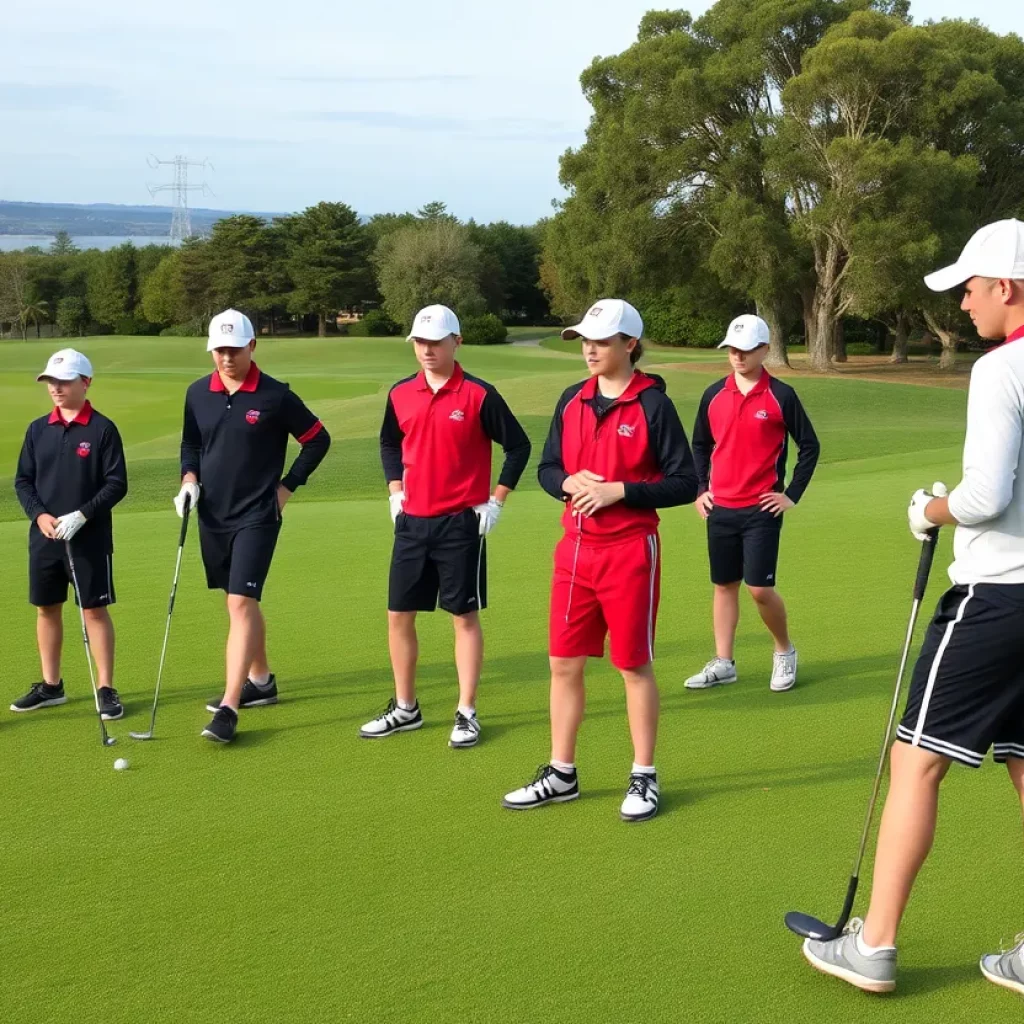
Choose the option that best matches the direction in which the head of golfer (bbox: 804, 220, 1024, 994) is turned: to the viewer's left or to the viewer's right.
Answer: to the viewer's left

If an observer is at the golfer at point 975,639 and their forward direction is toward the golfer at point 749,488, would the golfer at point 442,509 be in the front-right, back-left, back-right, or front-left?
front-left

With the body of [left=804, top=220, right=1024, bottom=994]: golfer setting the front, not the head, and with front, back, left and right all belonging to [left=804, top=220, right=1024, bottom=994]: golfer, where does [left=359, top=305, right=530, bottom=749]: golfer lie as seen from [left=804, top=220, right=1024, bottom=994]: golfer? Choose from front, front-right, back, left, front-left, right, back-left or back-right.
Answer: front-right

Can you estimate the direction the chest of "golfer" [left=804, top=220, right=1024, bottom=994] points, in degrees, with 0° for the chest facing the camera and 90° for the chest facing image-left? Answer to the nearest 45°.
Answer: approximately 90°

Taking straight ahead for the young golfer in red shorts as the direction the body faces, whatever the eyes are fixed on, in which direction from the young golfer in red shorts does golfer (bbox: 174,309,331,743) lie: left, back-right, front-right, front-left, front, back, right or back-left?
right

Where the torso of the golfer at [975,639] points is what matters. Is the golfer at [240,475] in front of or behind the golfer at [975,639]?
in front

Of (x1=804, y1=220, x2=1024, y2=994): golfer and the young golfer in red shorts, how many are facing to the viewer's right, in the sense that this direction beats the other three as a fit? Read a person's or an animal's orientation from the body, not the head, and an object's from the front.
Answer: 0

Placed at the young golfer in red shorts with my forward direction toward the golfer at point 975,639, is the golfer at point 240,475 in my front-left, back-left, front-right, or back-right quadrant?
back-right

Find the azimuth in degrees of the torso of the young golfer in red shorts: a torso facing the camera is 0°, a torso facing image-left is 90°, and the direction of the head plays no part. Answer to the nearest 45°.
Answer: approximately 45°

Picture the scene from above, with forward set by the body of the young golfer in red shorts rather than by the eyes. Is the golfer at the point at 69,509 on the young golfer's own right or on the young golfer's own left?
on the young golfer's own right

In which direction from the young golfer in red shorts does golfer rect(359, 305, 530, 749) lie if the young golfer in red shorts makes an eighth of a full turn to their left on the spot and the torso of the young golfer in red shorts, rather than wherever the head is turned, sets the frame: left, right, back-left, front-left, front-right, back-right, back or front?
back-right

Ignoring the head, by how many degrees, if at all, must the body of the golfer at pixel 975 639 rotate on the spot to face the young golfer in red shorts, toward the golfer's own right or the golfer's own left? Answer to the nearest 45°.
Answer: approximately 45° to the golfer's own right
